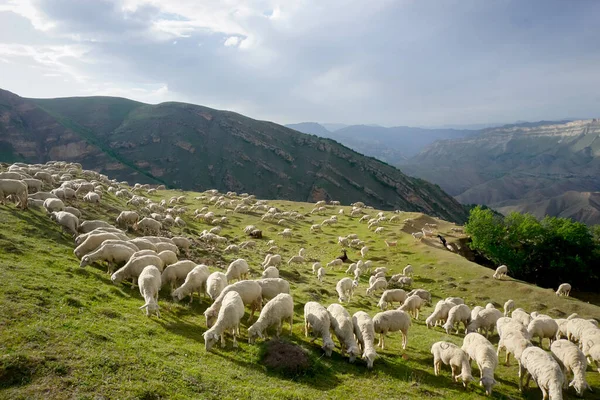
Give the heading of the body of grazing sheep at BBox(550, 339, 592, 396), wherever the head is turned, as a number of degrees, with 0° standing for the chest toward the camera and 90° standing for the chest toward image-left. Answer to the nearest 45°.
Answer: approximately 315°

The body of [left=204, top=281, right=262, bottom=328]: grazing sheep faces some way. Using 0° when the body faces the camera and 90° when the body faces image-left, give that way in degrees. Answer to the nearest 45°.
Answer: approximately 45°

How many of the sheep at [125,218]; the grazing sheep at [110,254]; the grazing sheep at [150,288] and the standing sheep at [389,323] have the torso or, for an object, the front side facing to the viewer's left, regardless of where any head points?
3

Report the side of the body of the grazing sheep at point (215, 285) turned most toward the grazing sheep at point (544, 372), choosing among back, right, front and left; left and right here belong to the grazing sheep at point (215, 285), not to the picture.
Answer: left

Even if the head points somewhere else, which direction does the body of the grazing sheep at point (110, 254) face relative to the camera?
to the viewer's left
